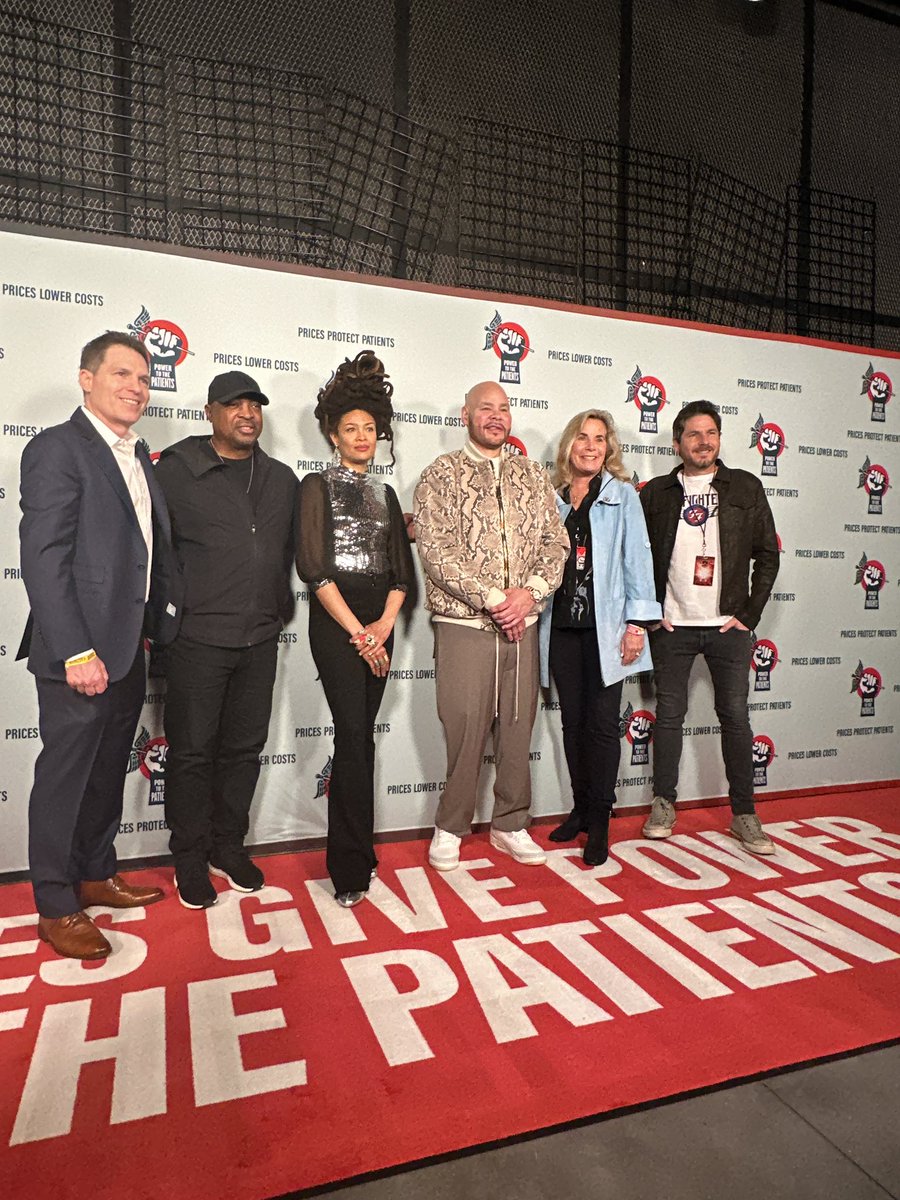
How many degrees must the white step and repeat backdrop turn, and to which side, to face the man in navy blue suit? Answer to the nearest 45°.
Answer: approximately 90° to its right

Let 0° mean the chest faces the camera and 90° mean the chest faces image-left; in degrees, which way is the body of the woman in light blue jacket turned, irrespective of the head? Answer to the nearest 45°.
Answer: approximately 45°

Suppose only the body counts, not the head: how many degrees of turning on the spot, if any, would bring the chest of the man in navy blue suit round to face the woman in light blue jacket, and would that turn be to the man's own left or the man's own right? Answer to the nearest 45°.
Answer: approximately 45° to the man's own left

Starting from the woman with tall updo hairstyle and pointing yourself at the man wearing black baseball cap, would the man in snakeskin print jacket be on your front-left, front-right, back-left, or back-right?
back-right
